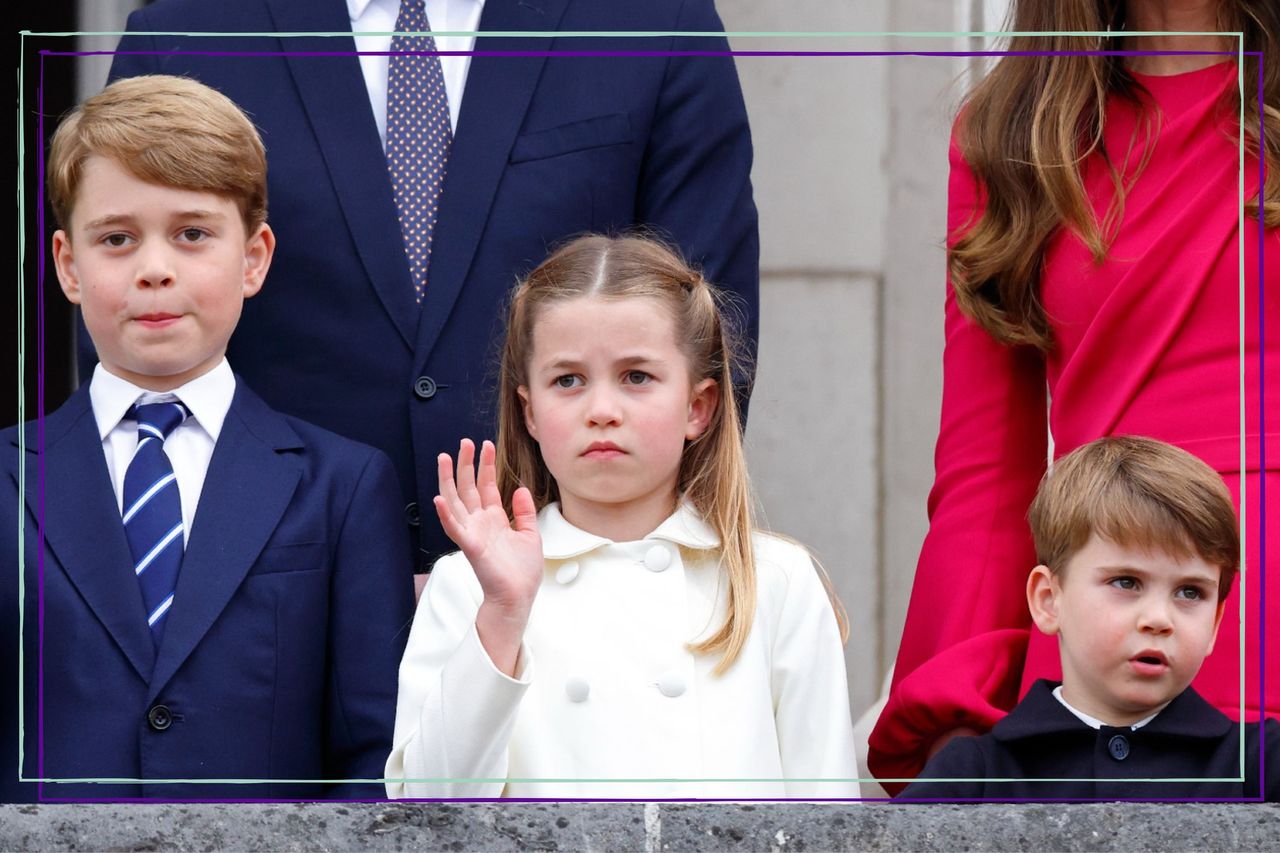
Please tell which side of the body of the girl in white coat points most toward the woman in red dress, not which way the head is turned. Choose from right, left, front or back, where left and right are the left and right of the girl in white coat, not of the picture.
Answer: left

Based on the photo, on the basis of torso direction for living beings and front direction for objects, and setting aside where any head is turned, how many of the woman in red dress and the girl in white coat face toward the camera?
2

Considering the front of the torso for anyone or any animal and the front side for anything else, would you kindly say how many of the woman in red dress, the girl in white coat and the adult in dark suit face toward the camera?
3

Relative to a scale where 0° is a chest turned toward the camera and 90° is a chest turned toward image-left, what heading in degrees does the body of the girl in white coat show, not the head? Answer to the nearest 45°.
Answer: approximately 0°

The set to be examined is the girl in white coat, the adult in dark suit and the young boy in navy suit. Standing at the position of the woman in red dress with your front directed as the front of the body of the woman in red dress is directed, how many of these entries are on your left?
0

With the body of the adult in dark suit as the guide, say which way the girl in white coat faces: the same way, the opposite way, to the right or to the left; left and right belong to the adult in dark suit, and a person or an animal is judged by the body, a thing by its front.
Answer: the same way

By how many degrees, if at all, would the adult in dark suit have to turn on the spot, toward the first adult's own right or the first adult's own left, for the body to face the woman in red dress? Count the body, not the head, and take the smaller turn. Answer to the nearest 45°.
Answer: approximately 90° to the first adult's own left

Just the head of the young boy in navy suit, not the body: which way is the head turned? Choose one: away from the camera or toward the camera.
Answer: toward the camera

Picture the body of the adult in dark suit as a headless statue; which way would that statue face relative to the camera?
toward the camera

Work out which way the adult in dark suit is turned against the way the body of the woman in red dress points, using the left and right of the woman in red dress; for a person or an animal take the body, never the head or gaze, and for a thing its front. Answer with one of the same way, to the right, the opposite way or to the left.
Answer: the same way

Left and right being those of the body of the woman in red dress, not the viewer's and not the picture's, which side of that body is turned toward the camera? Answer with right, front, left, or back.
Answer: front
